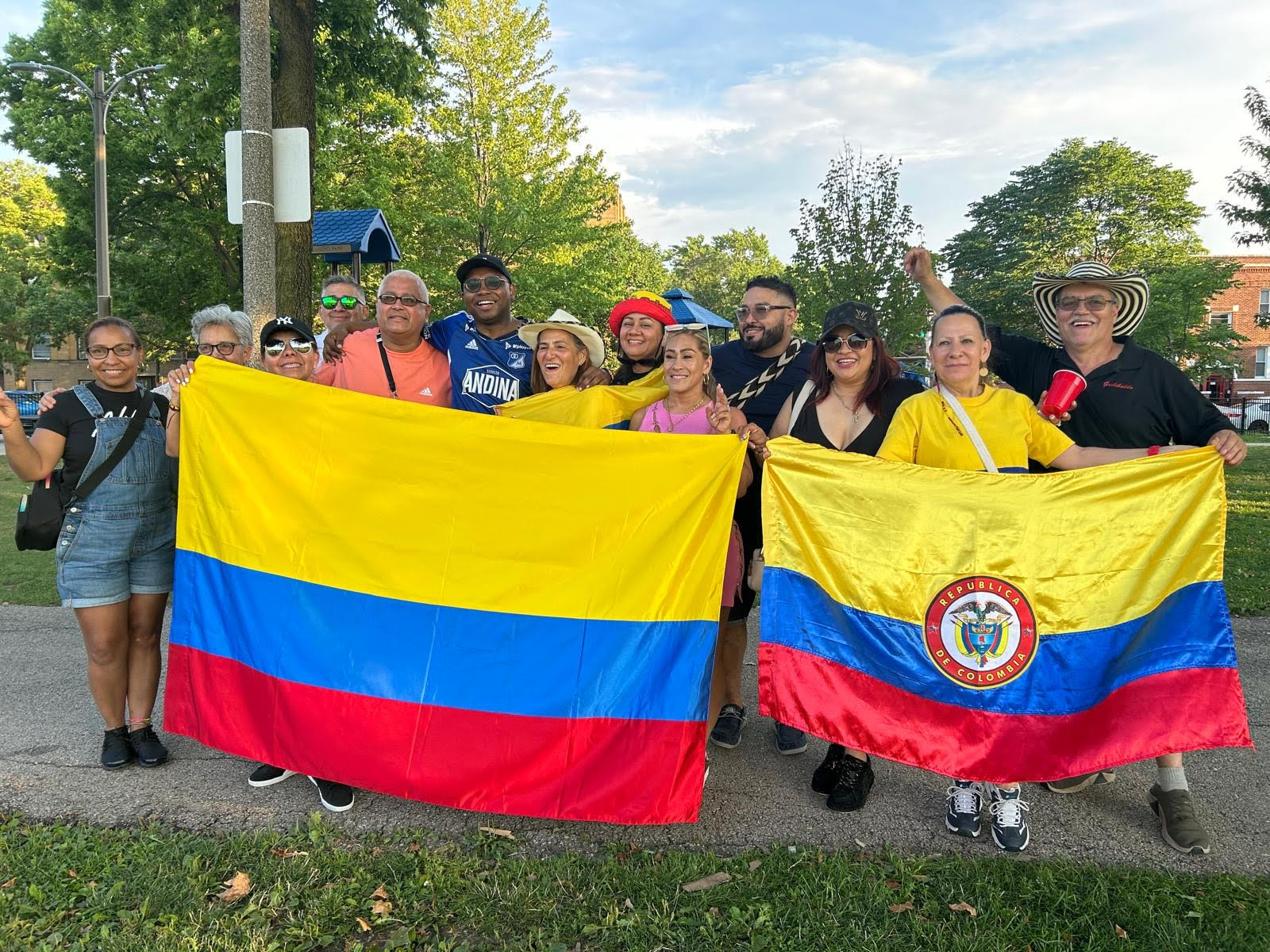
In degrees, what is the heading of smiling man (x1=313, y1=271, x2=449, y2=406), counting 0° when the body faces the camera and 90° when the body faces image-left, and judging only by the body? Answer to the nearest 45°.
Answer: approximately 0°

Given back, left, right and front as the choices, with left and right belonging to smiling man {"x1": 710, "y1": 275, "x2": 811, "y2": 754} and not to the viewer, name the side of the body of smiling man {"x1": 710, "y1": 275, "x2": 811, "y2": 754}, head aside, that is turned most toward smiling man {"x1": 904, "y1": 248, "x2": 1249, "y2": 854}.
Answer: left

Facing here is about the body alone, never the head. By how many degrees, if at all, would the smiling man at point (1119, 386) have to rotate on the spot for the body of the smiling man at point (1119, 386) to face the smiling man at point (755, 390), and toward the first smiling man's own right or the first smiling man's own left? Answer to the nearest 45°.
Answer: approximately 90° to the first smiling man's own right

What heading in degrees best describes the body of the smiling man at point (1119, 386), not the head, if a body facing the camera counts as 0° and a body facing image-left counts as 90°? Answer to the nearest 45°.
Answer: approximately 0°

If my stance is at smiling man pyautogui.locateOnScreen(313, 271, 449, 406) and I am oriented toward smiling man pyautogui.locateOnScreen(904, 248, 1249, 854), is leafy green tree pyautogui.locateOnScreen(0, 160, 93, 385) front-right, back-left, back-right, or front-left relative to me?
back-left
